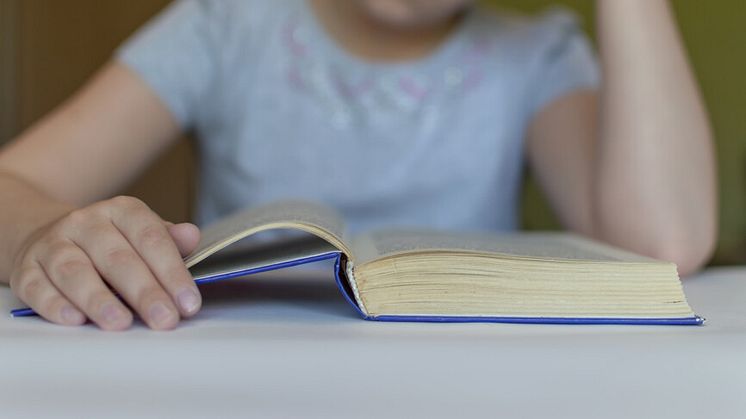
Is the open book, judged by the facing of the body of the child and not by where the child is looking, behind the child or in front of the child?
in front

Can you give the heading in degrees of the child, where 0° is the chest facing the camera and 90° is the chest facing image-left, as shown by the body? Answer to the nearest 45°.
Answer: approximately 0°
